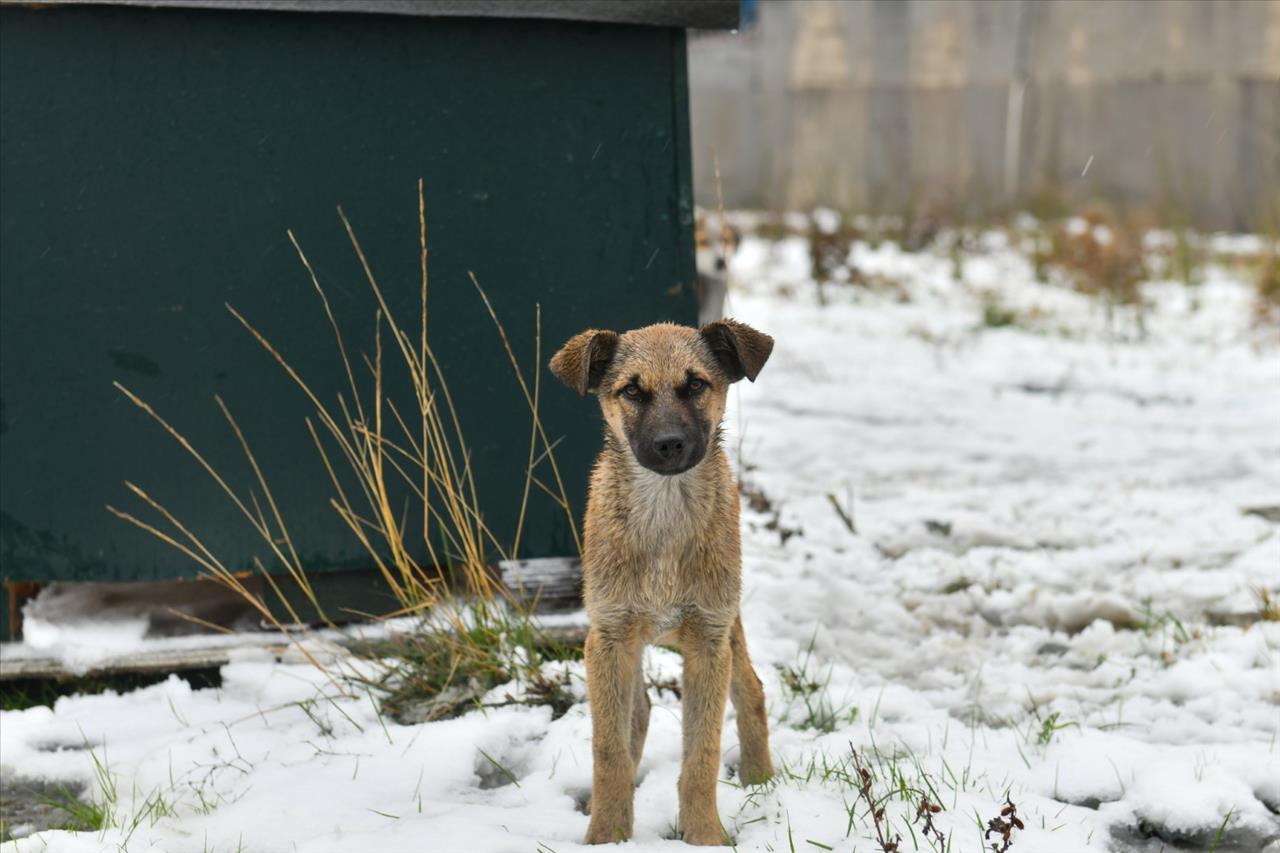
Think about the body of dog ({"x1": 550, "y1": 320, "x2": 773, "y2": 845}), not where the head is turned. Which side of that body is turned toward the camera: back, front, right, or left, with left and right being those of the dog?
front

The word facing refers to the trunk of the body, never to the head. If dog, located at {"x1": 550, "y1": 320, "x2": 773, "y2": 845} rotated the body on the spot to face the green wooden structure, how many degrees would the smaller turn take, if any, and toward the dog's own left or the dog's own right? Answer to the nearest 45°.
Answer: approximately 135° to the dog's own right

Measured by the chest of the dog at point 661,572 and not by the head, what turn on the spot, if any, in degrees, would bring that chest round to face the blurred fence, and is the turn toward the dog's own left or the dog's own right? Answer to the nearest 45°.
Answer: approximately 180°

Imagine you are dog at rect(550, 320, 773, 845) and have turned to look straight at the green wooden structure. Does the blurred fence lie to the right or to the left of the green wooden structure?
right

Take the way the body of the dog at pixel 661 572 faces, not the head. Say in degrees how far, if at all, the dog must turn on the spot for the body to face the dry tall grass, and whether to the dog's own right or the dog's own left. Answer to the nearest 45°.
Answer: approximately 135° to the dog's own right
